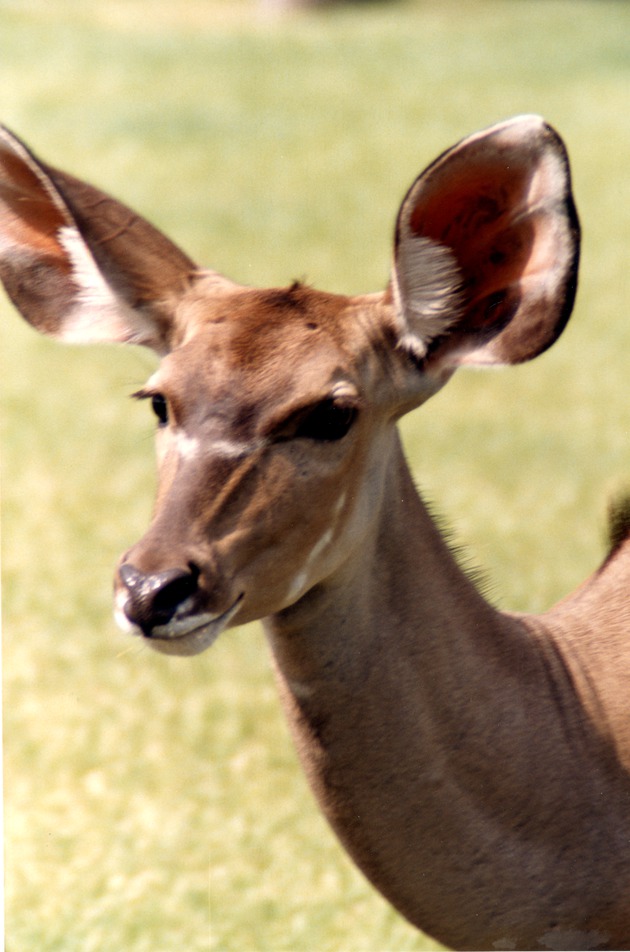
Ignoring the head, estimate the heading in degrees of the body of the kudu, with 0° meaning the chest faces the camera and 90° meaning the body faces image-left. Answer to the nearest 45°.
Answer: approximately 45°
